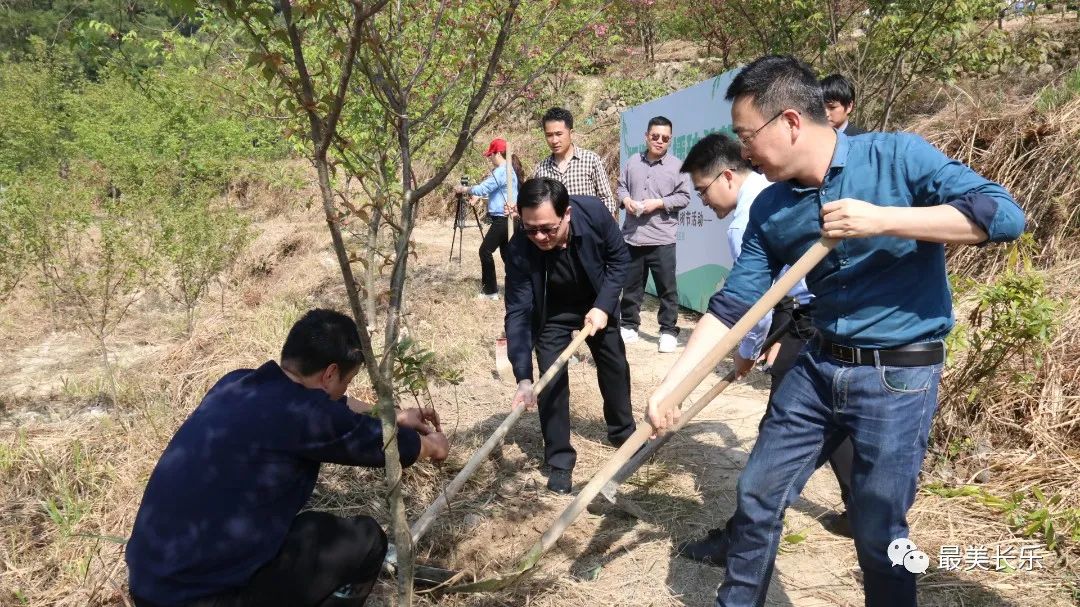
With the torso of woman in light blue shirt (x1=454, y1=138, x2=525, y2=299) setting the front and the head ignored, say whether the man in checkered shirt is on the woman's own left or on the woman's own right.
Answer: on the woman's own left

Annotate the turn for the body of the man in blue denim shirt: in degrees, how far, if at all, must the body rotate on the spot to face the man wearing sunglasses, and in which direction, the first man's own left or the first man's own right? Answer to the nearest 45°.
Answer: approximately 135° to the first man's own right

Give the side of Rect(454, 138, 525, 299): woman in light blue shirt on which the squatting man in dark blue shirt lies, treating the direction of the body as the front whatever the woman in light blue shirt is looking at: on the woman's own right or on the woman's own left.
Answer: on the woman's own left

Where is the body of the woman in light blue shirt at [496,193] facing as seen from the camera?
to the viewer's left

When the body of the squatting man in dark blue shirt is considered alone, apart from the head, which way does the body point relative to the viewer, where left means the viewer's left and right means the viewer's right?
facing away from the viewer and to the right of the viewer

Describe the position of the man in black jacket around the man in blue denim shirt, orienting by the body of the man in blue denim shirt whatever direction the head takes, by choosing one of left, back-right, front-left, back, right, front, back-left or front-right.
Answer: right

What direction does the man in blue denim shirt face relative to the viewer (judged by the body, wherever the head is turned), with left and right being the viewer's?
facing the viewer and to the left of the viewer

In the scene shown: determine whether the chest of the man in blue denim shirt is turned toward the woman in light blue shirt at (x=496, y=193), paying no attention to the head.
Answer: no

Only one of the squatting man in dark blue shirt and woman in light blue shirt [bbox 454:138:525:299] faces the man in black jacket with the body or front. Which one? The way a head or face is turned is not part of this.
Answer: the squatting man in dark blue shirt

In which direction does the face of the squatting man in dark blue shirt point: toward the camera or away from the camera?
away from the camera

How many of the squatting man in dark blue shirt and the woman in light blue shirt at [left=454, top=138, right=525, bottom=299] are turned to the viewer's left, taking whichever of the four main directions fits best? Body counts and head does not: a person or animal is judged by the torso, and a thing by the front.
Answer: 1

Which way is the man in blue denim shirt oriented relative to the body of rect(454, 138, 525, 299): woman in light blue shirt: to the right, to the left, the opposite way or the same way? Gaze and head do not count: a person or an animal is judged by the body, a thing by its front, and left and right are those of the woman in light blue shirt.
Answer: the same way

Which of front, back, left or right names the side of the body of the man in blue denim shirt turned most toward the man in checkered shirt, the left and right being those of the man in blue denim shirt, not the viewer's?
right

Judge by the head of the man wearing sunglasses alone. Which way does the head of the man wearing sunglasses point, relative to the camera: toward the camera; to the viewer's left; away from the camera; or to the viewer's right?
toward the camera

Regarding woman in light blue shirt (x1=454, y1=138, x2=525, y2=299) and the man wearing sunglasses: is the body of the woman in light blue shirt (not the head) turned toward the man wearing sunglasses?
no
